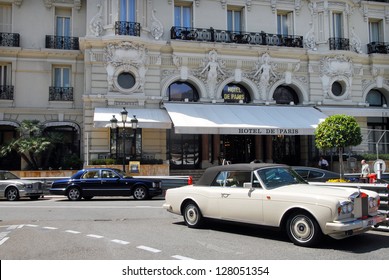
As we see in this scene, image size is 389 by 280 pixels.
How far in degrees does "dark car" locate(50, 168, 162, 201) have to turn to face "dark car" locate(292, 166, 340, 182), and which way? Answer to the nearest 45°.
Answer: approximately 45° to its right

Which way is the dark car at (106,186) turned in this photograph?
to the viewer's right

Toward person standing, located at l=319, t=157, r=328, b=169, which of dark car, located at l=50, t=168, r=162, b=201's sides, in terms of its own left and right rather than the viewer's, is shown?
front

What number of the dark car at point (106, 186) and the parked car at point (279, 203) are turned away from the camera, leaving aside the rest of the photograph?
0

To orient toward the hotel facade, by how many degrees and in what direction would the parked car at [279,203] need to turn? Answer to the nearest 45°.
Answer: approximately 135° to its left

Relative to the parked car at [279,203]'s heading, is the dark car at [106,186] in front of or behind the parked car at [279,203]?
behind

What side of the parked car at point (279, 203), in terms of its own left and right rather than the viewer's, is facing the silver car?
back

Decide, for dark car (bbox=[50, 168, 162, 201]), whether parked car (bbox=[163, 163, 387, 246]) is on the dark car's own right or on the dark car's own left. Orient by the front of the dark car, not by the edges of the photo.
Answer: on the dark car's own right

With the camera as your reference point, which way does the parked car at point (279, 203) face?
facing the viewer and to the right of the viewer
